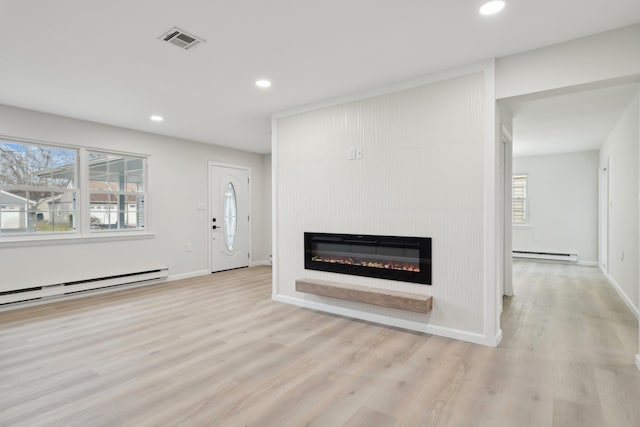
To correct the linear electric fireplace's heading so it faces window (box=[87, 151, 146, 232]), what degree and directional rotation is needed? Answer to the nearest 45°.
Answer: approximately 45° to its right

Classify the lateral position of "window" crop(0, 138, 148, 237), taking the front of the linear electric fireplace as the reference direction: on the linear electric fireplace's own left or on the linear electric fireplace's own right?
on the linear electric fireplace's own right

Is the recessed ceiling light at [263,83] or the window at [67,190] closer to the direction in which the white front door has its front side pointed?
the recessed ceiling light

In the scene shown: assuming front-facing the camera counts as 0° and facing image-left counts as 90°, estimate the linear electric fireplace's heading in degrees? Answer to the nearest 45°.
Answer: approximately 45°

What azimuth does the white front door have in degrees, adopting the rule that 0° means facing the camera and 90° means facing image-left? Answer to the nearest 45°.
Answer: approximately 315°

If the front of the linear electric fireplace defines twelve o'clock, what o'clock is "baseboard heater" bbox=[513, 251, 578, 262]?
The baseboard heater is roughly at 6 o'clock from the linear electric fireplace.

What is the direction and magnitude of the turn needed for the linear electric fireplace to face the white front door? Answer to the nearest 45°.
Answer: approximately 90° to its right

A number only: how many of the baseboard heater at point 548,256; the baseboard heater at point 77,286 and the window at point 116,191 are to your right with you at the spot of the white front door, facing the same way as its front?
2

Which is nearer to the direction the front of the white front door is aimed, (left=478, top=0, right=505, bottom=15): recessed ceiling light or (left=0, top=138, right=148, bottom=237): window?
the recessed ceiling light

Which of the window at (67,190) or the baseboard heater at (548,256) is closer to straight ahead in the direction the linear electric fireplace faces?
the window
